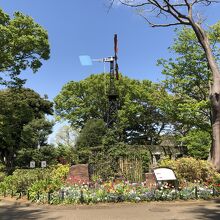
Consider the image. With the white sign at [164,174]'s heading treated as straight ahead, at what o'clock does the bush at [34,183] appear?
The bush is roughly at 3 o'clock from the white sign.

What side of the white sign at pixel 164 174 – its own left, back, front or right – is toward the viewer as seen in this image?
front

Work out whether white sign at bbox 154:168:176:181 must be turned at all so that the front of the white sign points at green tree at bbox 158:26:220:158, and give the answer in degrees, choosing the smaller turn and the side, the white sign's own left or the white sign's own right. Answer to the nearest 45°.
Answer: approximately 180°

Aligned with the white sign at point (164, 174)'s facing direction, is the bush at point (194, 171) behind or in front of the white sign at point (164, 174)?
behind

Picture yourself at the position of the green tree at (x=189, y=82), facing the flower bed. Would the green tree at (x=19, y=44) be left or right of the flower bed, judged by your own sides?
right

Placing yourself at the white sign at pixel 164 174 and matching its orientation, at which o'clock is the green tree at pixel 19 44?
The green tree is roughly at 4 o'clock from the white sign.

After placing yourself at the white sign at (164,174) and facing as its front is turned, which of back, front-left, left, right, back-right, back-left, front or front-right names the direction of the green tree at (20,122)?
back-right

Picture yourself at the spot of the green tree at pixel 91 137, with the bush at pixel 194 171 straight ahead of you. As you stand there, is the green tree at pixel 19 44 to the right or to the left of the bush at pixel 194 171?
right

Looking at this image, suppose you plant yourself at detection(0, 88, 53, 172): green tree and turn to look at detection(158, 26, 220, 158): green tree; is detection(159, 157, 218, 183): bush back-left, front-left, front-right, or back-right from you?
front-right

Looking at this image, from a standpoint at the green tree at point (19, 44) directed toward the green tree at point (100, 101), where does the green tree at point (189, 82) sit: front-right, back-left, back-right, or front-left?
front-right

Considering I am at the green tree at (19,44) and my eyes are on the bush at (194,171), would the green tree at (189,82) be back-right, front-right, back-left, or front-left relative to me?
front-left
